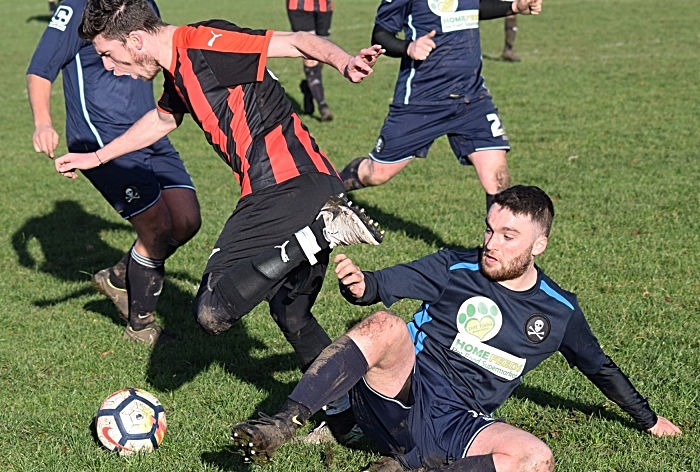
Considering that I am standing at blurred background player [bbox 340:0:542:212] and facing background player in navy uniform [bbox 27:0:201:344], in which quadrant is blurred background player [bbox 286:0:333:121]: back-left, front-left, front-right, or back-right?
back-right

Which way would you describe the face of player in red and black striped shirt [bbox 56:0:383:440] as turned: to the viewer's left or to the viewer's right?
to the viewer's left

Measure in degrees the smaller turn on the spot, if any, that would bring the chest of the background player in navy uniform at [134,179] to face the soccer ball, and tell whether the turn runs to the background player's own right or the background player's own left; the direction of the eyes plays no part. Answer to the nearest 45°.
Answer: approximately 45° to the background player's own right

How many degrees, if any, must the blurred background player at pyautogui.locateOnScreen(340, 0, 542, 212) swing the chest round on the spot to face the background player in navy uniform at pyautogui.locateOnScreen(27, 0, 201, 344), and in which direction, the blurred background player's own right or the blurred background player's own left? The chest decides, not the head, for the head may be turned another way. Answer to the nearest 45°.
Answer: approximately 90° to the blurred background player's own right

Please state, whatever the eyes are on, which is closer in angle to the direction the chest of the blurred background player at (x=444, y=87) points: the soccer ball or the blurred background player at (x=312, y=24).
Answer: the soccer ball

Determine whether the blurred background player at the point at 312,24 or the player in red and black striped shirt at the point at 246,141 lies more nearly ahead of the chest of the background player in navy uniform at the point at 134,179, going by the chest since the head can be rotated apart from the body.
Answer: the player in red and black striped shirt

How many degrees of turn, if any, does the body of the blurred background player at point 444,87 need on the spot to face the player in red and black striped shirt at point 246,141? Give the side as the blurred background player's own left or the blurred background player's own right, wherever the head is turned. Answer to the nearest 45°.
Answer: approximately 45° to the blurred background player's own right

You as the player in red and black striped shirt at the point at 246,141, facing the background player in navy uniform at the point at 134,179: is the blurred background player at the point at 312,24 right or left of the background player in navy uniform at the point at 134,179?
right

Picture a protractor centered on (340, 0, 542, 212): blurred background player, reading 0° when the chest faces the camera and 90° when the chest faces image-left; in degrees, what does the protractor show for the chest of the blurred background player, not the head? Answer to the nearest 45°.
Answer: approximately 315°
